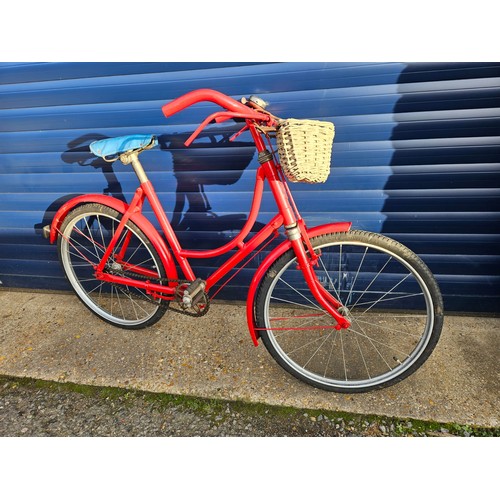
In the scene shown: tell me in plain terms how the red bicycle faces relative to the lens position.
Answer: facing the viewer and to the right of the viewer
